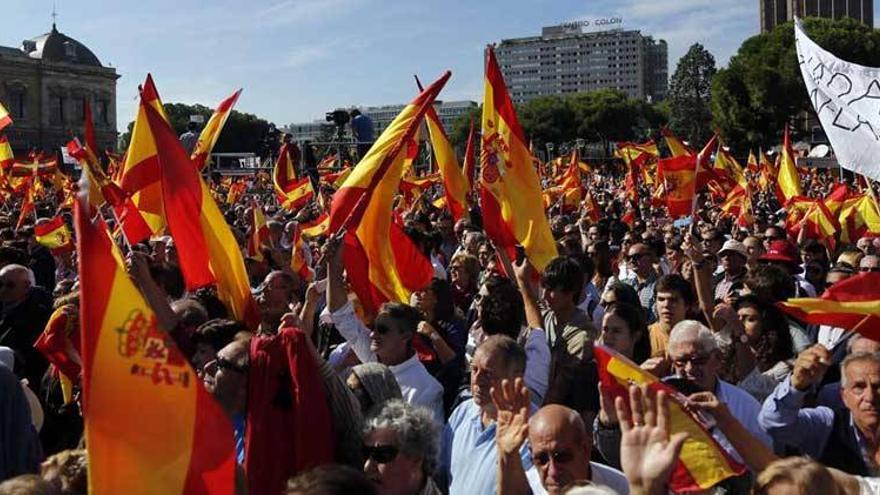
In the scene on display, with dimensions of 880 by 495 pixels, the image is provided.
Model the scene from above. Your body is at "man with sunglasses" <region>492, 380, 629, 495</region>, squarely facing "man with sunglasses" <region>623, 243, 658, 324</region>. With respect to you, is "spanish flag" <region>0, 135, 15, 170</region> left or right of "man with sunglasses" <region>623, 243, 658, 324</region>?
left

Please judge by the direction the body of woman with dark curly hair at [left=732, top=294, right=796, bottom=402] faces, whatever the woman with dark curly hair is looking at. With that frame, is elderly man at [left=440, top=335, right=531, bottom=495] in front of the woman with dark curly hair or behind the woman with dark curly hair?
in front

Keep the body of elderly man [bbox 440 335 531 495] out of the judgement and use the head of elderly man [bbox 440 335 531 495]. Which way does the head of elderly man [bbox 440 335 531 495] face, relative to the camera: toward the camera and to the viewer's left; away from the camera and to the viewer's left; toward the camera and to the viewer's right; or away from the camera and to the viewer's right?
toward the camera and to the viewer's left

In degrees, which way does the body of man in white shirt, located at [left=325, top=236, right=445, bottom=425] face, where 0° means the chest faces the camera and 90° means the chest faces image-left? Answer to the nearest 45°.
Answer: approximately 45°

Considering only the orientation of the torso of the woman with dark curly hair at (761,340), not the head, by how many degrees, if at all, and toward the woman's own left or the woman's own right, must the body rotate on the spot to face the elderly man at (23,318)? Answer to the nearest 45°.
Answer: approximately 45° to the woman's own right

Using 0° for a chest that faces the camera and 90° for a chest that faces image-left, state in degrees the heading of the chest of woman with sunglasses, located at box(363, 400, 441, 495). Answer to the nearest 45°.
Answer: approximately 45°

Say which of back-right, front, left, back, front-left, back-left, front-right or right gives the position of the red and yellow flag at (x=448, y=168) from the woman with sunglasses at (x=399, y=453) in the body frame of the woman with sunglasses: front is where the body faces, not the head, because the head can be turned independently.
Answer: back-right
